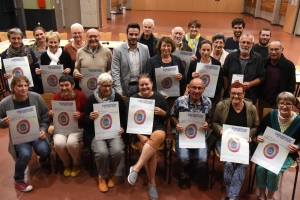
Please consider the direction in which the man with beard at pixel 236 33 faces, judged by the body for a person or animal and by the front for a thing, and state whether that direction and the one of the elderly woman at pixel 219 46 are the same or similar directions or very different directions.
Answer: same or similar directions

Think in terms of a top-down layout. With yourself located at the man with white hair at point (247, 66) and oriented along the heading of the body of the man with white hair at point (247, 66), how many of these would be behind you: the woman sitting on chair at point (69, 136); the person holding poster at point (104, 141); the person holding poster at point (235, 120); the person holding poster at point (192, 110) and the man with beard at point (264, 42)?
1

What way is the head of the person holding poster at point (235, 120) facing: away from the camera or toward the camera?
toward the camera

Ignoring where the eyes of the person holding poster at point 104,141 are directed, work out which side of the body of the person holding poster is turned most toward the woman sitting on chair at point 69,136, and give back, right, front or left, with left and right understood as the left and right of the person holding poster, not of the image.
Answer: right

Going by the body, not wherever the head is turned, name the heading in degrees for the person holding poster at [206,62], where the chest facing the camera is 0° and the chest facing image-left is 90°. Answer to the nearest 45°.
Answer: approximately 0°

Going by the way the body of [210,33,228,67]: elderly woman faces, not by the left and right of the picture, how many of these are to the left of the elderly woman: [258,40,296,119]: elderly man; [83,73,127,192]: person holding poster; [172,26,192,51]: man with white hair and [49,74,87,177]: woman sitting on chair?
1

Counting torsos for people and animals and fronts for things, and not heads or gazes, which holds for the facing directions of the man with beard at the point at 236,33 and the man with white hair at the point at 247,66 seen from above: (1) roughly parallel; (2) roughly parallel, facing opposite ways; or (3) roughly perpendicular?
roughly parallel

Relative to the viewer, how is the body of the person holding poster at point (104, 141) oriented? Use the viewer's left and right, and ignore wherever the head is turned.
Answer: facing the viewer

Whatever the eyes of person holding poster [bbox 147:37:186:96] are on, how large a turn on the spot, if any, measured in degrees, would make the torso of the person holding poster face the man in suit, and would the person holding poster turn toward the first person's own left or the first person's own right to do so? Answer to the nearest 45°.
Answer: approximately 90° to the first person's own right

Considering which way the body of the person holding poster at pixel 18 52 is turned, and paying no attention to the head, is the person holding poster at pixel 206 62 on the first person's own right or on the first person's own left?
on the first person's own left

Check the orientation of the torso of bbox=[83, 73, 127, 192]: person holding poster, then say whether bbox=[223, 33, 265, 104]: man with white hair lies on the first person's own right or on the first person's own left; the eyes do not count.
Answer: on the first person's own left

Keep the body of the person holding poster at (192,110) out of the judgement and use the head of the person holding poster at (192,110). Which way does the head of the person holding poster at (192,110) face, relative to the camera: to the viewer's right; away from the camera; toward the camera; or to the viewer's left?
toward the camera

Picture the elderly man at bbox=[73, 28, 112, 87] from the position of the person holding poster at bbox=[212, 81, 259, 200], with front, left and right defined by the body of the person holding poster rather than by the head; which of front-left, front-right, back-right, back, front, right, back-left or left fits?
right

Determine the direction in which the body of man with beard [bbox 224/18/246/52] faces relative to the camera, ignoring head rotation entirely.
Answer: toward the camera

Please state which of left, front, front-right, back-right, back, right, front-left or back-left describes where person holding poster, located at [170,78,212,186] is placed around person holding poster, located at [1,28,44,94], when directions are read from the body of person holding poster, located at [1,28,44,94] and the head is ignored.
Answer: front-left

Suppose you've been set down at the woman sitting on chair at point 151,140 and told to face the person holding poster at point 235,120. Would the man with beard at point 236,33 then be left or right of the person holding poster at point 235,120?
left

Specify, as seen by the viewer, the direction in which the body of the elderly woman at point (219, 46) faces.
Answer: toward the camera

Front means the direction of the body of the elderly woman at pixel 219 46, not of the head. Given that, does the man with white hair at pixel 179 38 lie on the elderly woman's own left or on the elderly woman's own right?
on the elderly woman's own right

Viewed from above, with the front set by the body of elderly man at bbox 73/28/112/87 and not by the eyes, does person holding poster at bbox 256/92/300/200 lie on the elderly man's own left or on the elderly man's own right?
on the elderly man's own left
